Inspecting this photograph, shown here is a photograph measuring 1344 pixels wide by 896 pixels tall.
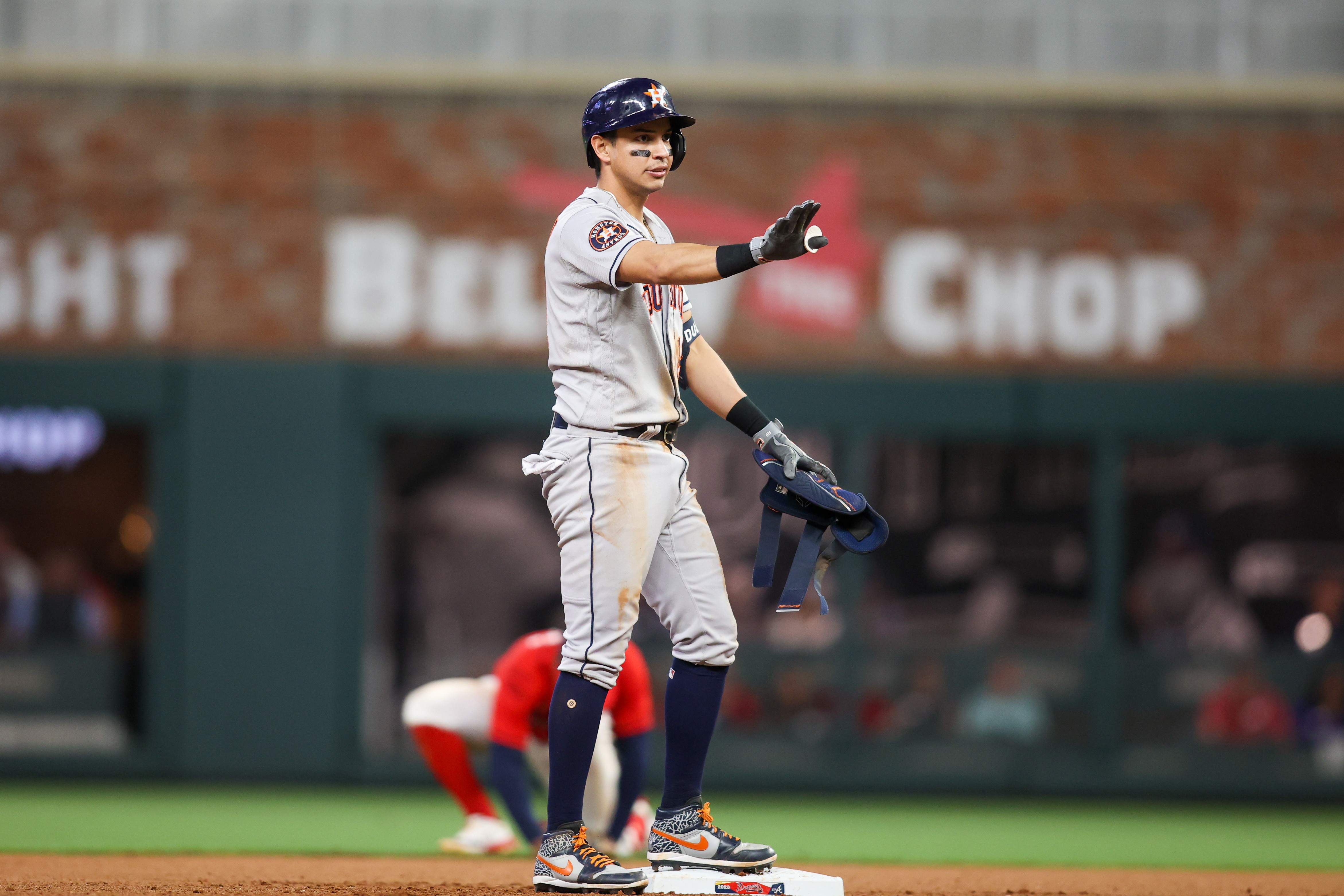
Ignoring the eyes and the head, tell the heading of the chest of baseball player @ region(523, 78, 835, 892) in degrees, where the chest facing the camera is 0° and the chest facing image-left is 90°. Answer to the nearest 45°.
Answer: approximately 315°

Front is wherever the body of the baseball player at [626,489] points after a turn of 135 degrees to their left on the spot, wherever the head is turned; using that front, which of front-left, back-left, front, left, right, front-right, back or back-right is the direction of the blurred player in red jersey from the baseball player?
front
